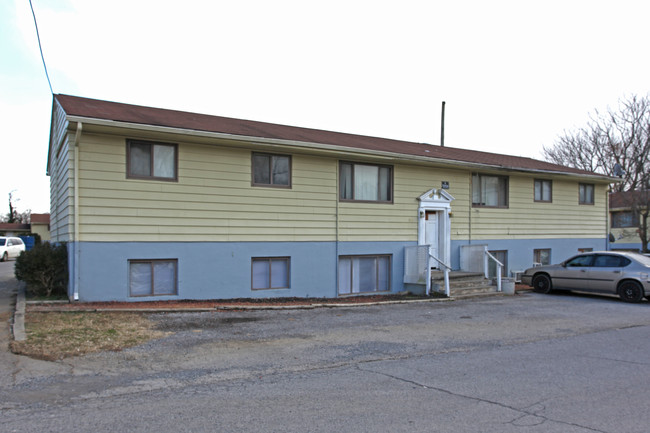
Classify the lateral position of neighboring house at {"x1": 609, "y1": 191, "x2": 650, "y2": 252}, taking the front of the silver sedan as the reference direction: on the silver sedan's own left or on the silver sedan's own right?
on the silver sedan's own right

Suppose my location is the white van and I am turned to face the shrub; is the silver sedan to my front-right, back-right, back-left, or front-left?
front-left

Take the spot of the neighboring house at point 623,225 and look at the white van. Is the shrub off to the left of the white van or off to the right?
left

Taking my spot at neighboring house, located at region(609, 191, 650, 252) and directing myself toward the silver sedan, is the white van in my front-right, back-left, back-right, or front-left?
front-right

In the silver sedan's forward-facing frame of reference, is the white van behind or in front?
in front

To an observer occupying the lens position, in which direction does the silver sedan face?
facing away from the viewer and to the left of the viewer
